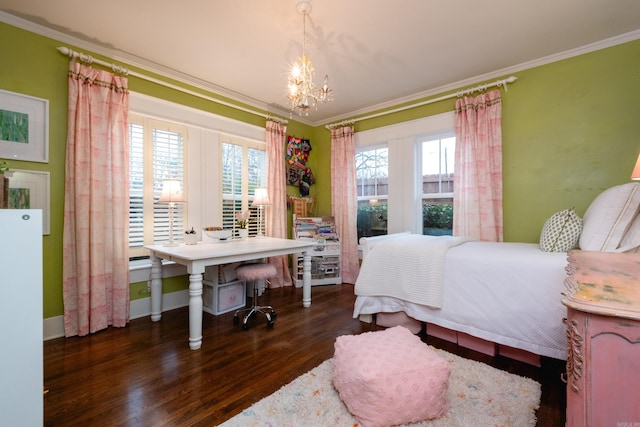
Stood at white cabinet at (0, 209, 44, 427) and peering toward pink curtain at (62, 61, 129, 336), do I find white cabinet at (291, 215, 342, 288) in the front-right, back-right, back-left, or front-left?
front-right

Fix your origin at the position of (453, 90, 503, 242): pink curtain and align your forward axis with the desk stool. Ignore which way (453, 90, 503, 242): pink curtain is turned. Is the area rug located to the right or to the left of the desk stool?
left

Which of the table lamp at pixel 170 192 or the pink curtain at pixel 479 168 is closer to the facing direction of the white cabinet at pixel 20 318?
the pink curtain

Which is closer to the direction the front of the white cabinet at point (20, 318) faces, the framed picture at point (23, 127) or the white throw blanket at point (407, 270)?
the white throw blanket

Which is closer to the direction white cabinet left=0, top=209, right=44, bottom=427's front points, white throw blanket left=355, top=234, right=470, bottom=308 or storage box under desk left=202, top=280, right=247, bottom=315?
the white throw blanket

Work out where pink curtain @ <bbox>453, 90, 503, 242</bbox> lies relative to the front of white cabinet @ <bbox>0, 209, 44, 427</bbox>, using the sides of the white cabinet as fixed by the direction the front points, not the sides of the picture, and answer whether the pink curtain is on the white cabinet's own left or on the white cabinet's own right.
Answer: on the white cabinet's own left

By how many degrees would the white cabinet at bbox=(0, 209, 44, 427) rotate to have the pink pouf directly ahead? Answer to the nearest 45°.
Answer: approximately 45° to its left

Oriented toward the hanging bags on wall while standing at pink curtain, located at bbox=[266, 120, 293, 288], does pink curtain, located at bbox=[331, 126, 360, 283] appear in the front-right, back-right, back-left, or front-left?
front-right

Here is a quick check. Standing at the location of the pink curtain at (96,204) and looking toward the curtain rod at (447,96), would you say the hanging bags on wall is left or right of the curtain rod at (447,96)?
left
